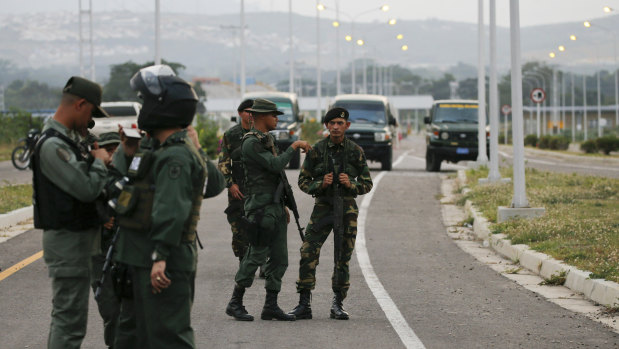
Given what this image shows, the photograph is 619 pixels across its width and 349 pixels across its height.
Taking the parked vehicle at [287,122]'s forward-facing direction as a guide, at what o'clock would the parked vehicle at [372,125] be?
the parked vehicle at [372,125] is roughly at 10 o'clock from the parked vehicle at [287,122].

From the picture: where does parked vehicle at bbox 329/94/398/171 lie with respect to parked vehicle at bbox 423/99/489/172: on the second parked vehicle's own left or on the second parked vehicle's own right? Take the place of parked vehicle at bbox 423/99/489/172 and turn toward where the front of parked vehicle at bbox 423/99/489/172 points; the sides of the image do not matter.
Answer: on the second parked vehicle's own right

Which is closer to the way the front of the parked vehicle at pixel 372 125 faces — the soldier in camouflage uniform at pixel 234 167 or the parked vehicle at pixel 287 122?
the soldier in camouflage uniform

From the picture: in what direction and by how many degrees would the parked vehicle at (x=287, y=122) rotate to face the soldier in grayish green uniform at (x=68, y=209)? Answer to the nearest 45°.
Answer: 0° — it already faces them

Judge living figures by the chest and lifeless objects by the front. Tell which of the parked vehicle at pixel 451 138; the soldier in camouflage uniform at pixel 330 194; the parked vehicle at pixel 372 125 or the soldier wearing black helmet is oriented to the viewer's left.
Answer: the soldier wearing black helmet

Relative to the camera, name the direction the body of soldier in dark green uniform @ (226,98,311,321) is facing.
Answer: to the viewer's right

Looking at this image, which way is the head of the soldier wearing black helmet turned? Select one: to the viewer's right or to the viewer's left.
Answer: to the viewer's left

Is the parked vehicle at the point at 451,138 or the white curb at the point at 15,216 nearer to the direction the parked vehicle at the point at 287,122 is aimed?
the white curb

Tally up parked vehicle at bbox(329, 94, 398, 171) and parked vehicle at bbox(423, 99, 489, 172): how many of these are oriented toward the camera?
2

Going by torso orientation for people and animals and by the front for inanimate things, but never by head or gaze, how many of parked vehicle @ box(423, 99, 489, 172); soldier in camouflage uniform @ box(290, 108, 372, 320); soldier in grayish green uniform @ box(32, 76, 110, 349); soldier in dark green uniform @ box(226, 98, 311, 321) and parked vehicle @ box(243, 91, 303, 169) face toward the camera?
3

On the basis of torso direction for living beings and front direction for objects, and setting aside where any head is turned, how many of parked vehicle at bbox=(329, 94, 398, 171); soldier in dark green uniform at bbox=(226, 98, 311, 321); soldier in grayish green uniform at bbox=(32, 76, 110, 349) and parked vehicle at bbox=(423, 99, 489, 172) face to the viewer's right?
2
